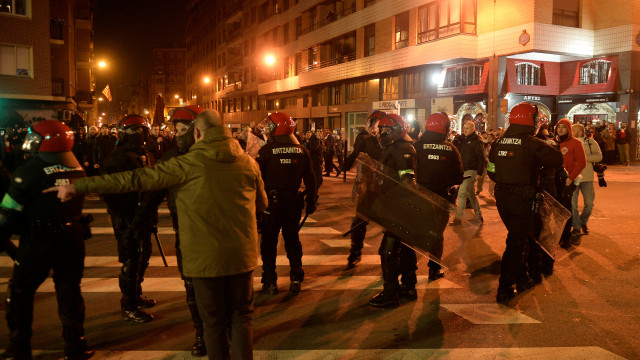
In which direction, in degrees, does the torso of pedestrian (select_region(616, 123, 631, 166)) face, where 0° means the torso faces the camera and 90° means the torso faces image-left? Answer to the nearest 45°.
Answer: approximately 0°

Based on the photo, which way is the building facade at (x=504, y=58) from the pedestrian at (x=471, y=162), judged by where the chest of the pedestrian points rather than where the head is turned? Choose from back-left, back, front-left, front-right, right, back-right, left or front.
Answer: back-right

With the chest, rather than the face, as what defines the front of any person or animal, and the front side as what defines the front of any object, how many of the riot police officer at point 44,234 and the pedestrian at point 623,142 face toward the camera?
1

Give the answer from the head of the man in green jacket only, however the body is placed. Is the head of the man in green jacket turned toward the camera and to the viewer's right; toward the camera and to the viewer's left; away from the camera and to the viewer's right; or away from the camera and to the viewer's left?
away from the camera and to the viewer's left

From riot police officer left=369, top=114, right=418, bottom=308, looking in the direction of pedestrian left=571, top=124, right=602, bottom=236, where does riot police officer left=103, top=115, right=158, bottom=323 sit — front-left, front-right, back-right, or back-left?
back-left
